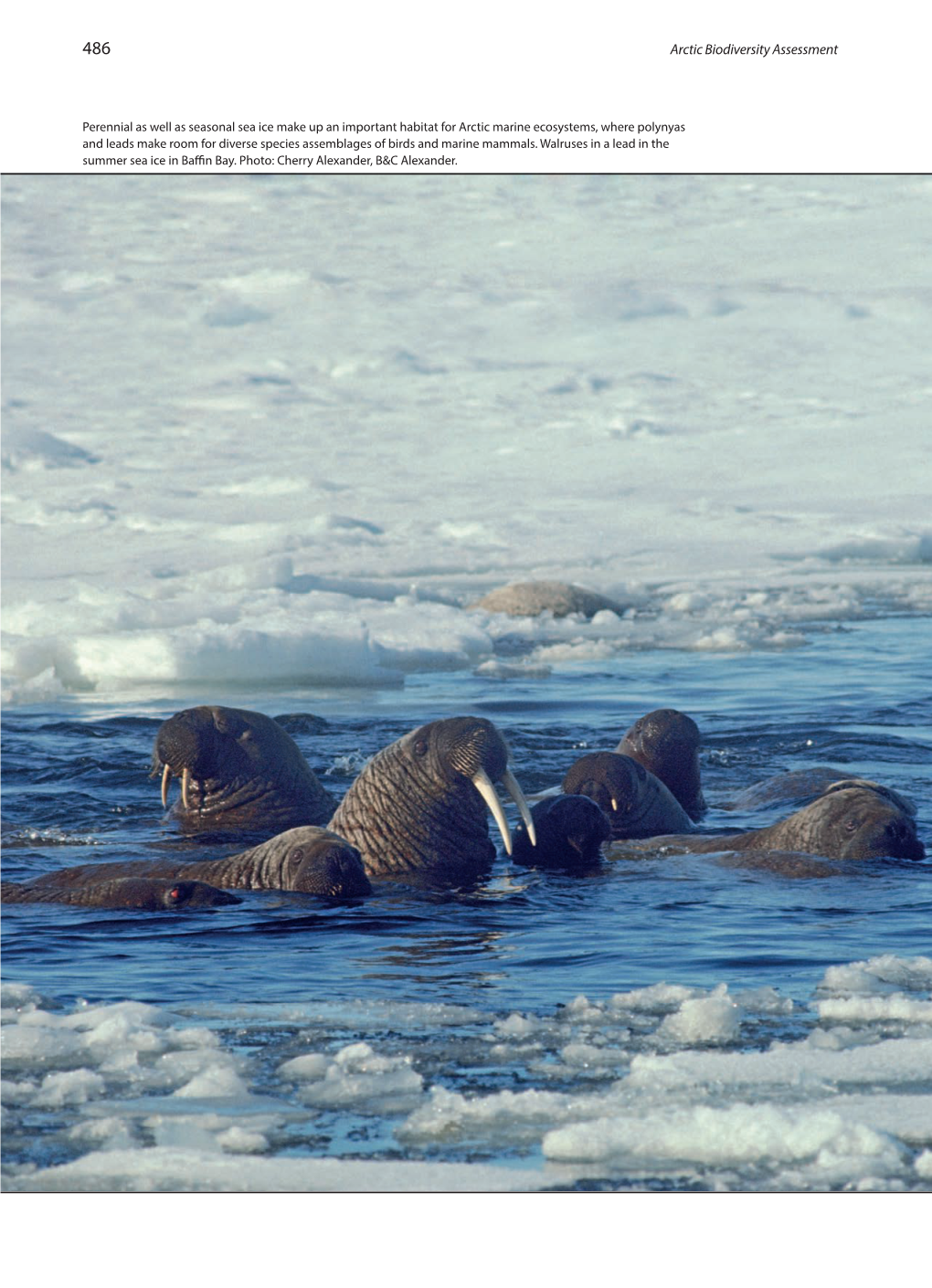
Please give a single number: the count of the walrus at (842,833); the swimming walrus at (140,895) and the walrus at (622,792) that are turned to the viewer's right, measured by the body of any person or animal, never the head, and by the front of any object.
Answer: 2

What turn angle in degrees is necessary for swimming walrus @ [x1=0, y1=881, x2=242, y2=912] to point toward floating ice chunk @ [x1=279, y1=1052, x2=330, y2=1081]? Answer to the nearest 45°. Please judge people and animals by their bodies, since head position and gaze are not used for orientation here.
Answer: approximately 90° to its right

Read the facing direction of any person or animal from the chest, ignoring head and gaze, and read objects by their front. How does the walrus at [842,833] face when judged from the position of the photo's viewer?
facing to the right of the viewer

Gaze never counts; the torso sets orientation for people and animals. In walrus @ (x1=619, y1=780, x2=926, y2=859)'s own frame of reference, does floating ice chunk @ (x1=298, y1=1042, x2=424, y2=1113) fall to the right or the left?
on its right

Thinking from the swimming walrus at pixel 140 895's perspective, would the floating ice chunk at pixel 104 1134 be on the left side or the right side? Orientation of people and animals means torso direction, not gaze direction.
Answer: on its right

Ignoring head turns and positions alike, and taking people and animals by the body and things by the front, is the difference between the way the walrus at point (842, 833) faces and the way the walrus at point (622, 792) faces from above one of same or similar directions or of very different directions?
very different directions

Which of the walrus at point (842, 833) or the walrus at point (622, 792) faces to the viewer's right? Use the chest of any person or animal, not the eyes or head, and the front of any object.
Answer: the walrus at point (842, 833)

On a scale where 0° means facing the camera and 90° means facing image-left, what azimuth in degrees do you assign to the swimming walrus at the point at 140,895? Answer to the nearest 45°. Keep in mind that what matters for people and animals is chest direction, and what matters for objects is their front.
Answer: approximately 270°

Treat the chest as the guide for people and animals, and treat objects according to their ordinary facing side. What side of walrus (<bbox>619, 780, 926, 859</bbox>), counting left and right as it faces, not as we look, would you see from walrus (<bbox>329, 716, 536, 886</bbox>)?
back

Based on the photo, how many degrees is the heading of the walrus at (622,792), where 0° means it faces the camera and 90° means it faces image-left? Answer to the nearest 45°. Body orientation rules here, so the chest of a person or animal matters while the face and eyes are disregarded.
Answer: approximately 90°
